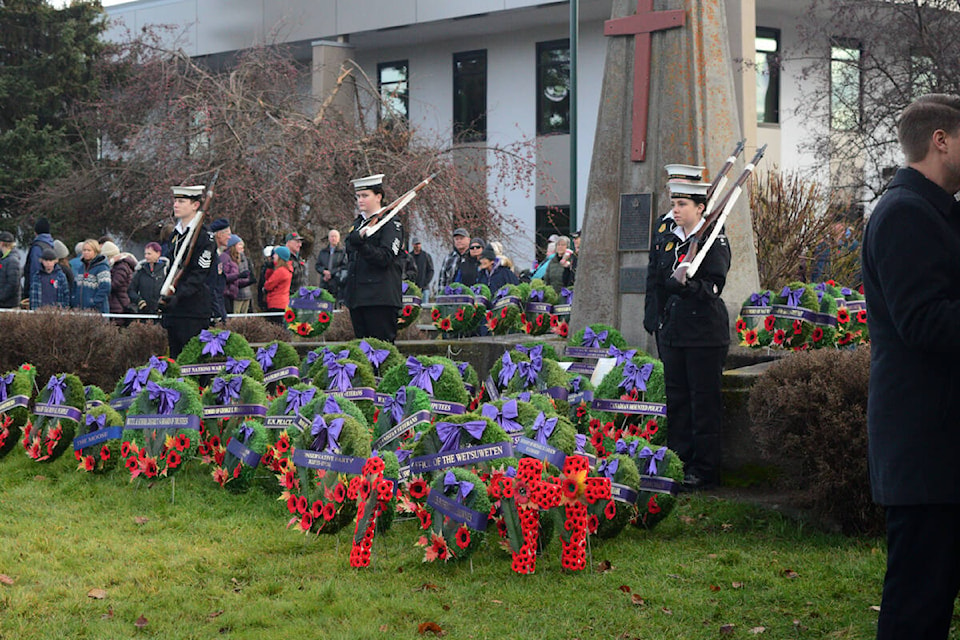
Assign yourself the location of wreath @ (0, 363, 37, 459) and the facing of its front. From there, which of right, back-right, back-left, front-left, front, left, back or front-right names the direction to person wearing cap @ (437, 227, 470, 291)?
back-left

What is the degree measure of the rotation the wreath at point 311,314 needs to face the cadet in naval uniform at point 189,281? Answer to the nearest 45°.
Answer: approximately 45° to its right

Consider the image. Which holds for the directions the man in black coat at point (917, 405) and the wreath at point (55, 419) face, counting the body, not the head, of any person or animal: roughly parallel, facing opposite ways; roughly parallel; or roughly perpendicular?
roughly perpendicular

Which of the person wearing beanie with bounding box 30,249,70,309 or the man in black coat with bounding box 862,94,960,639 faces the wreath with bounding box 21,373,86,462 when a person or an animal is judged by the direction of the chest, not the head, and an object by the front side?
the person wearing beanie

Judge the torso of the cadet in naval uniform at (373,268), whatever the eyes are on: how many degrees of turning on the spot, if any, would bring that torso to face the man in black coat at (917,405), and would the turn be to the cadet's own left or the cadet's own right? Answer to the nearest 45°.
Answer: approximately 45° to the cadet's own left

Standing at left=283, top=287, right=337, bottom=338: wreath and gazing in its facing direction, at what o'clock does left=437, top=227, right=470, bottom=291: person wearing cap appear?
The person wearing cap is roughly at 7 o'clock from the wreath.

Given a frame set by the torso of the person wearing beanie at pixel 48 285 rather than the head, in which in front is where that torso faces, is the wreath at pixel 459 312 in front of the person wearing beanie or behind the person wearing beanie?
in front

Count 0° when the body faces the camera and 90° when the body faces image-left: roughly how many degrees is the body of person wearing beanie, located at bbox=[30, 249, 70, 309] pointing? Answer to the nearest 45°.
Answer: approximately 0°
